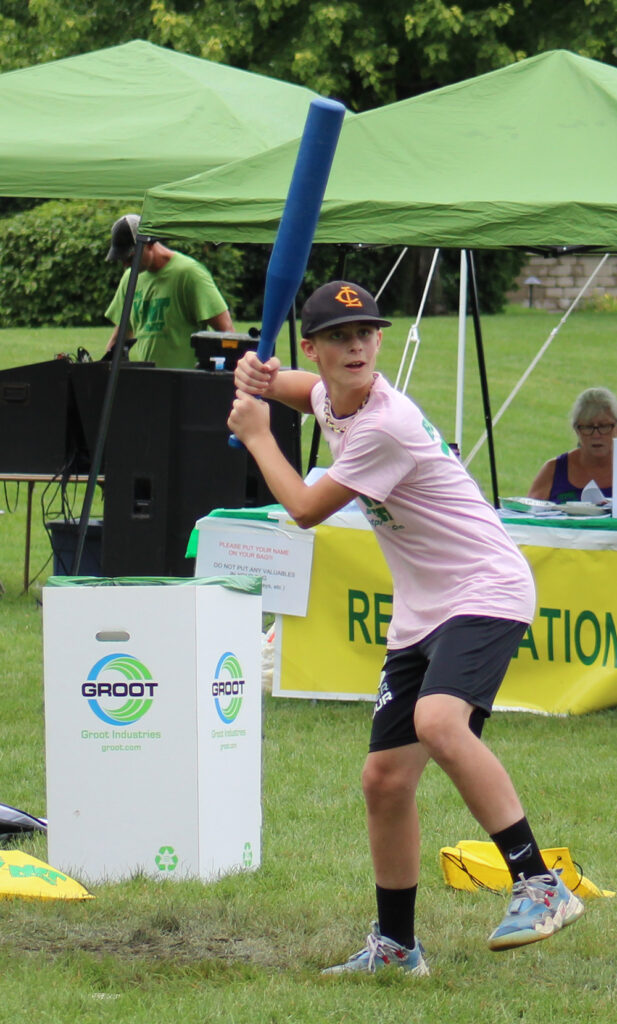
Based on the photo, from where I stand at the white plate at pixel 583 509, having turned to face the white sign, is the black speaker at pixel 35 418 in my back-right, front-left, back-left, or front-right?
front-right

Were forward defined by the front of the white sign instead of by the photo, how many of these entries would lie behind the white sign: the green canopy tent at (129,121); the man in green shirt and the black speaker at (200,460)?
3

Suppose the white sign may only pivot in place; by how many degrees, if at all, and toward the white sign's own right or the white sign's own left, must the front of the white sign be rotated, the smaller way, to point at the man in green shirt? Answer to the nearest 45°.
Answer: approximately 180°

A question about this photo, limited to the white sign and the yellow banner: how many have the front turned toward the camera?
2

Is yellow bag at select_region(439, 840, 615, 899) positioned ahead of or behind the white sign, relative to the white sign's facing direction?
ahead

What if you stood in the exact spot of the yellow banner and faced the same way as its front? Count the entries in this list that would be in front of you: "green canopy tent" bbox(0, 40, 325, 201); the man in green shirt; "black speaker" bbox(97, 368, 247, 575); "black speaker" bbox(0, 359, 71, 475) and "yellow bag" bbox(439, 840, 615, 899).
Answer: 1

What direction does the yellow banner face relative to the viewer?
toward the camera

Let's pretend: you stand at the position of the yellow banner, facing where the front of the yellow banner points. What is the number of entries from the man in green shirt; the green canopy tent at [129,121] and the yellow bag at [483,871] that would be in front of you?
1

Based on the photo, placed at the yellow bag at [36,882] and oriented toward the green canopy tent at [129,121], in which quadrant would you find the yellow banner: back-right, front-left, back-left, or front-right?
front-right

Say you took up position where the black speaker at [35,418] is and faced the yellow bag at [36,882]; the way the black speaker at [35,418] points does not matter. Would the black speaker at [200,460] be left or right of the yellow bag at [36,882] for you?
left
